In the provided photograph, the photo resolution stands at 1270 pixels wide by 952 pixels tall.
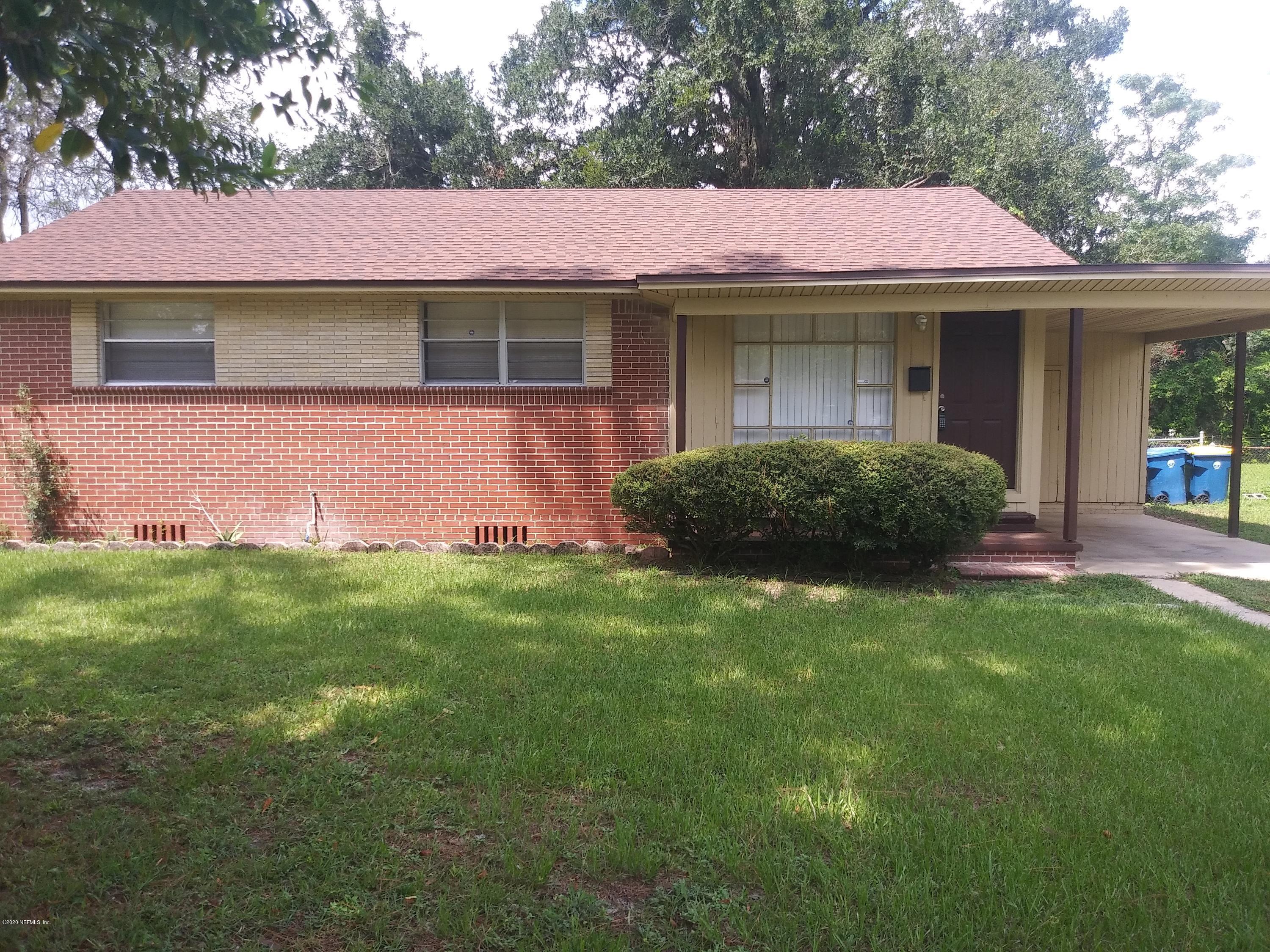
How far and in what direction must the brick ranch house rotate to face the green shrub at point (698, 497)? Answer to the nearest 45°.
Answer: approximately 45° to its left

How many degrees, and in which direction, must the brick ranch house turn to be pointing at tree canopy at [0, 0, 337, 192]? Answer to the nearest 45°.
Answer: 0° — it already faces it

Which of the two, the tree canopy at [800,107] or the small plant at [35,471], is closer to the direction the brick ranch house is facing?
the small plant

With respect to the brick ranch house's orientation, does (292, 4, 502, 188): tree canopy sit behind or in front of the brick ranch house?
behind

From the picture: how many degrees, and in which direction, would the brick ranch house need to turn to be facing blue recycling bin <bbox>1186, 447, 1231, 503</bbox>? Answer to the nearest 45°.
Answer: approximately 90° to its left

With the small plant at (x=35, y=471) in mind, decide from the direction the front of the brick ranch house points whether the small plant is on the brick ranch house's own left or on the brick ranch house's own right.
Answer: on the brick ranch house's own right

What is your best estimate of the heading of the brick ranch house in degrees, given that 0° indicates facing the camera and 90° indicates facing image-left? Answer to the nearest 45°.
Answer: approximately 0°

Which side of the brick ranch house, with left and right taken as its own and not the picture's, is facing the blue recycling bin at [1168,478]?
left
